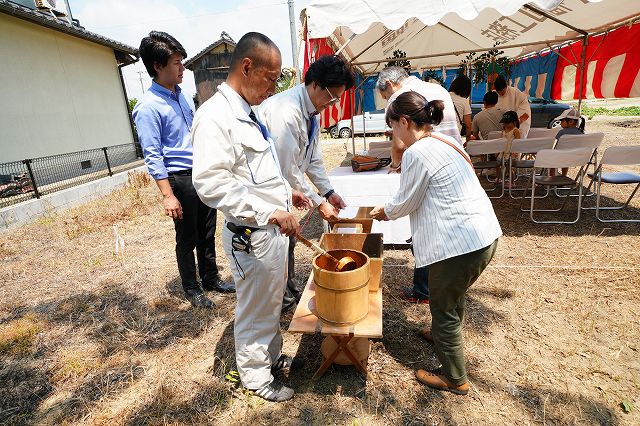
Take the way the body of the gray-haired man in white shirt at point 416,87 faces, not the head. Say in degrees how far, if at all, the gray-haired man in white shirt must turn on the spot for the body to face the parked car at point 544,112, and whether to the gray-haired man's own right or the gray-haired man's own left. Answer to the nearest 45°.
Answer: approximately 90° to the gray-haired man's own right

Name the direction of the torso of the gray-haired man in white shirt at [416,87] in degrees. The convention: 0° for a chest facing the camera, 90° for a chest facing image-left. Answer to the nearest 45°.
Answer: approximately 90°

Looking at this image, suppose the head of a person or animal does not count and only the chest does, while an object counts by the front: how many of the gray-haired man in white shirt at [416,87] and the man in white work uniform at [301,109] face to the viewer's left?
1

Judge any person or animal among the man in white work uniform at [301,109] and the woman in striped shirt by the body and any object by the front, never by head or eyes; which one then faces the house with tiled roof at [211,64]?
the woman in striped shirt

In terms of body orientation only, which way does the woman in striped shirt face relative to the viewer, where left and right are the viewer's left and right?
facing away from the viewer and to the left of the viewer

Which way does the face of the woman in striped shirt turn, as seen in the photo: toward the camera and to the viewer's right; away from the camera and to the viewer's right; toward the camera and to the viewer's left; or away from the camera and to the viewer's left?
away from the camera and to the viewer's left

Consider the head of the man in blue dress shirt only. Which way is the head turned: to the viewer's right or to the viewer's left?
to the viewer's right

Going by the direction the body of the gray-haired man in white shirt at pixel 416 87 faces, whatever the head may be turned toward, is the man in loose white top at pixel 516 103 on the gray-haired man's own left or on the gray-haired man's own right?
on the gray-haired man's own right

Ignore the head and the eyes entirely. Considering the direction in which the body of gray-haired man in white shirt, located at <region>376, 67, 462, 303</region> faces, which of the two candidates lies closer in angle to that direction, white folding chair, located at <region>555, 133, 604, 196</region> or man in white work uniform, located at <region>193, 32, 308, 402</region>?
the man in white work uniform

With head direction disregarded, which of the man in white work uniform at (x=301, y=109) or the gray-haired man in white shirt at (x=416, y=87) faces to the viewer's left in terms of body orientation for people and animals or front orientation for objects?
the gray-haired man in white shirt at (x=416, y=87)

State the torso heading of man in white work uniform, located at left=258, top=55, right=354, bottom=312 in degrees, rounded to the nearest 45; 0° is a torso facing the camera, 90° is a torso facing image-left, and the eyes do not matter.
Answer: approximately 315°

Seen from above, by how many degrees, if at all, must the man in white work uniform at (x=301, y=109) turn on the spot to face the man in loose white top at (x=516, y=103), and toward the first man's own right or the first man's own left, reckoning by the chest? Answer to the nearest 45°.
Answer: approximately 90° to the first man's own left
